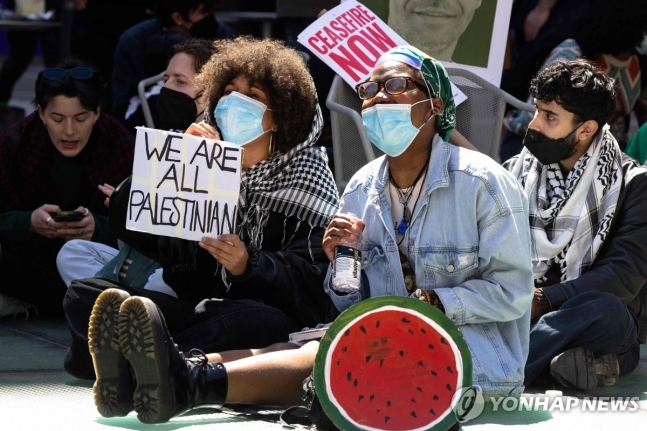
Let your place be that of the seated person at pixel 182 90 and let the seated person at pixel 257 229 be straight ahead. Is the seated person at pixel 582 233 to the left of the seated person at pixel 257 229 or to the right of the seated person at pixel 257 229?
left

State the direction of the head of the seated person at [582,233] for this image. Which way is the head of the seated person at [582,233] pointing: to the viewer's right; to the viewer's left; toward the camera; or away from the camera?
to the viewer's left

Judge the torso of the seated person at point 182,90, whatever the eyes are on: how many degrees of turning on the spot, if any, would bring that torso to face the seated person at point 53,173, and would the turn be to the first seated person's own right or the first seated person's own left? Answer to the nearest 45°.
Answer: approximately 45° to the first seated person's own right

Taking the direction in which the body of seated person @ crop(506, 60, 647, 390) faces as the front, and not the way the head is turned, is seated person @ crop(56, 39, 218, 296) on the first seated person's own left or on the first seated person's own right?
on the first seated person's own right

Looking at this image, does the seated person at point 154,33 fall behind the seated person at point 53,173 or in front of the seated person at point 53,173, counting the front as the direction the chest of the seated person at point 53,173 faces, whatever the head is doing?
behind

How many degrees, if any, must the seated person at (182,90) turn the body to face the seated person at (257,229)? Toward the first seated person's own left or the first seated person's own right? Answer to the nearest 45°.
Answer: approximately 45° to the first seated person's own left

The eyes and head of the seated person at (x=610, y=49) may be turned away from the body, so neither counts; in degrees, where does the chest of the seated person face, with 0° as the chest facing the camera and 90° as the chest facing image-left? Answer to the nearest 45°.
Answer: approximately 45°

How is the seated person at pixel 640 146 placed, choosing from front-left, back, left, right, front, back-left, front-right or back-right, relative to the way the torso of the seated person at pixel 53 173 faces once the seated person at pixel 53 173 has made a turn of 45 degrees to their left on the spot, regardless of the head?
front-left
